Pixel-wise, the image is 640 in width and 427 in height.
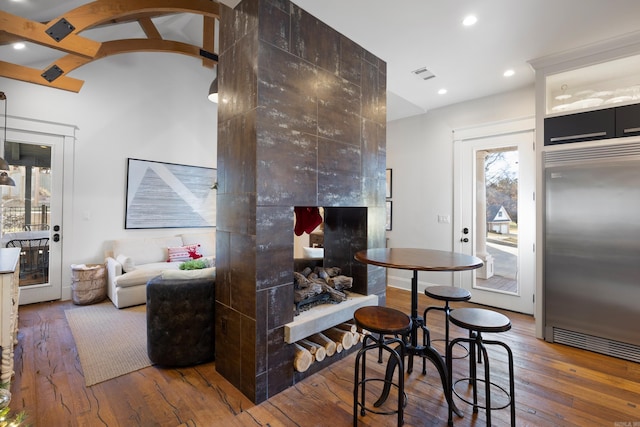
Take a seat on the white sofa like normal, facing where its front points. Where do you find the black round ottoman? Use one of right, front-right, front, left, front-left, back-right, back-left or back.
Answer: front

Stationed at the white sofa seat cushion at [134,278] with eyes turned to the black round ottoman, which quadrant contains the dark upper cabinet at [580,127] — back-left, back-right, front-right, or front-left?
front-left

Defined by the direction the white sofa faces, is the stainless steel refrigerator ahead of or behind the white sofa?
ahead

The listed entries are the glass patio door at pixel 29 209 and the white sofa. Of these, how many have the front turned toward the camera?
2

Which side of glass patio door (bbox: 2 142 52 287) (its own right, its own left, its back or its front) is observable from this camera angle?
front

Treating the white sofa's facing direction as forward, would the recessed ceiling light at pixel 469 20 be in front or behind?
in front

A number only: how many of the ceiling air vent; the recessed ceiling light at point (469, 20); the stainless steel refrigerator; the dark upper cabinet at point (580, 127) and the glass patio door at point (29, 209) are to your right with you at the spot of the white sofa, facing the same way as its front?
1

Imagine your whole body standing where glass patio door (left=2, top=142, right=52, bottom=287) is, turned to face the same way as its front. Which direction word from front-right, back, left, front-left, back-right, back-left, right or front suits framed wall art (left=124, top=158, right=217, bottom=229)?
left

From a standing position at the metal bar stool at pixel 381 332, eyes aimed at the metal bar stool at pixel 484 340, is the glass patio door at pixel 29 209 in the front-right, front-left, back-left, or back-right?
back-left
